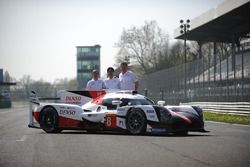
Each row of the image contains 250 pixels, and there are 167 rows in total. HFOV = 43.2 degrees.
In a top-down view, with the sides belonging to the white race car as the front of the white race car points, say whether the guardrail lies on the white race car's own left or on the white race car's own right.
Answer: on the white race car's own left

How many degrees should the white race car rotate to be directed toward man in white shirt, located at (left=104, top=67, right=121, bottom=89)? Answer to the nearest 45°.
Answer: approximately 135° to its left

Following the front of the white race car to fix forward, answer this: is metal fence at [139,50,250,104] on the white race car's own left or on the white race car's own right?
on the white race car's own left

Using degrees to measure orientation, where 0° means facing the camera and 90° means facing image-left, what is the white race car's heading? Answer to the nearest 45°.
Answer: approximately 315°
